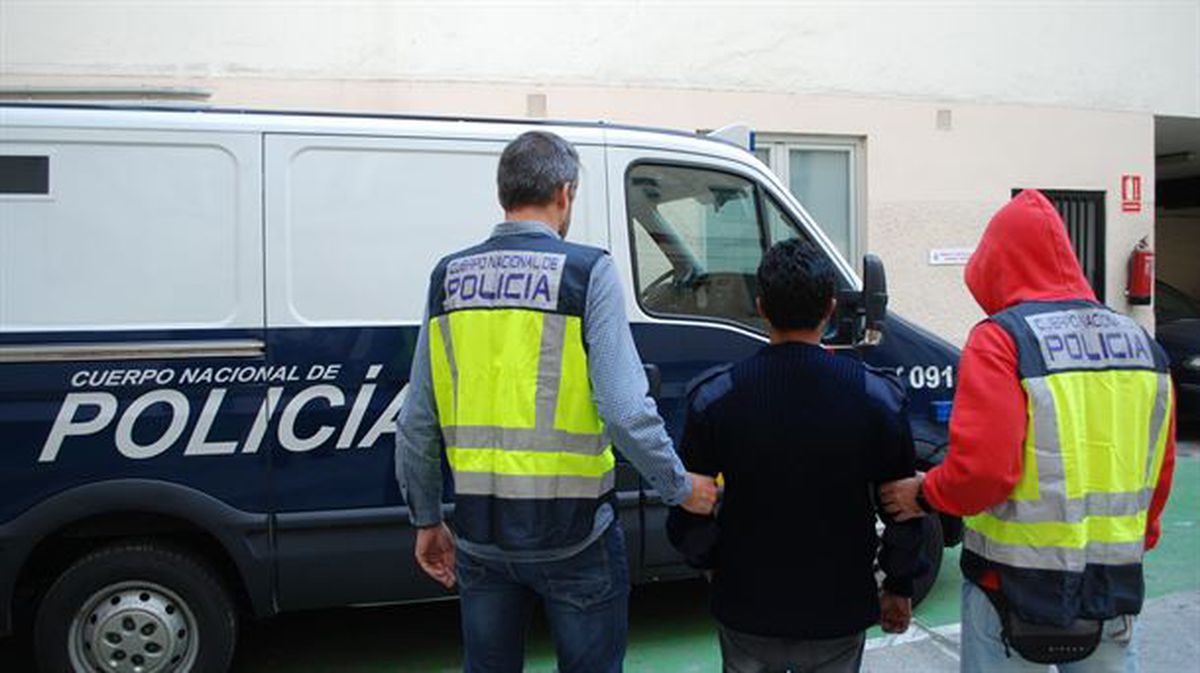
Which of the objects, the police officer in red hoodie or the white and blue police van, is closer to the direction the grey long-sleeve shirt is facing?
the white and blue police van

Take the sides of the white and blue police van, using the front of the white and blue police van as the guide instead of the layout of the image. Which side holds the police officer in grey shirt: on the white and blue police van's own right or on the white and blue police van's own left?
on the white and blue police van's own right

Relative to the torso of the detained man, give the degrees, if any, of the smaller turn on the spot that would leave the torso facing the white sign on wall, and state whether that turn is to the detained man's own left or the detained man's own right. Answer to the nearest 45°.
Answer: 0° — they already face it

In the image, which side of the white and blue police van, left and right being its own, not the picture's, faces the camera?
right

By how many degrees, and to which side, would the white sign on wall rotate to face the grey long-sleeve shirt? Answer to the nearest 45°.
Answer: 0° — it already faces it

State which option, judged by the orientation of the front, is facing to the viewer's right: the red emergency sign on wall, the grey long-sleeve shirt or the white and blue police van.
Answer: the white and blue police van

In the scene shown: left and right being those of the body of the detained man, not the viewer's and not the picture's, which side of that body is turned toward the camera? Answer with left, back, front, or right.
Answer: back

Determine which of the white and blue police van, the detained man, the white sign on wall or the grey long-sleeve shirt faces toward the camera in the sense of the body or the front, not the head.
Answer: the white sign on wall

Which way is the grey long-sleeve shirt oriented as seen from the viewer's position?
away from the camera

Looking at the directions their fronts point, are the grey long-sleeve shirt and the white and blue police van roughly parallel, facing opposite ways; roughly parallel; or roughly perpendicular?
roughly perpendicular

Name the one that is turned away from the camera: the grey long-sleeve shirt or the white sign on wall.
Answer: the grey long-sleeve shirt

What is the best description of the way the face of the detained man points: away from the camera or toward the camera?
away from the camera
